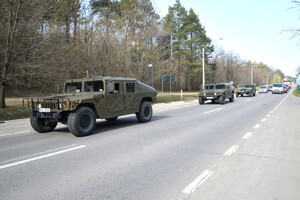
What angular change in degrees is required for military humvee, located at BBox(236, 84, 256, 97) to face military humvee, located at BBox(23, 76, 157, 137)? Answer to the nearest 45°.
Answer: approximately 45° to its left

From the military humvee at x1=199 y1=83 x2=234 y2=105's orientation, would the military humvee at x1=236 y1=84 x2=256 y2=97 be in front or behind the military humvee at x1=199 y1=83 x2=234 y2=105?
behind

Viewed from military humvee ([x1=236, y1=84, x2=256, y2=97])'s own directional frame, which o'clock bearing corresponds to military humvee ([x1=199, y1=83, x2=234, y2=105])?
military humvee ([x1=199, y1=83, x2=234, y2=105]) is roughly at 11 o'clock from military humvee ([x1=236, y1=84, x2=256, y2=97]).

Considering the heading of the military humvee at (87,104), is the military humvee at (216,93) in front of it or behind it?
behind

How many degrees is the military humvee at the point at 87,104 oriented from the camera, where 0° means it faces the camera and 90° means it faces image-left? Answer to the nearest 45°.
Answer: approximately 45°

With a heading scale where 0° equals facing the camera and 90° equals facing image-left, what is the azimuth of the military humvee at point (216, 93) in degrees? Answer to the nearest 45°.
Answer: approximately 45°

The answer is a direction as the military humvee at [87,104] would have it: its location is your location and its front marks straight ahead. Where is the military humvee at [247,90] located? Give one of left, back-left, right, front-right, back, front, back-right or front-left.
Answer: back

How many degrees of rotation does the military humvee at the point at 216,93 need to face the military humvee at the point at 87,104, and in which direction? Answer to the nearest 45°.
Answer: approximately 45° to its left
